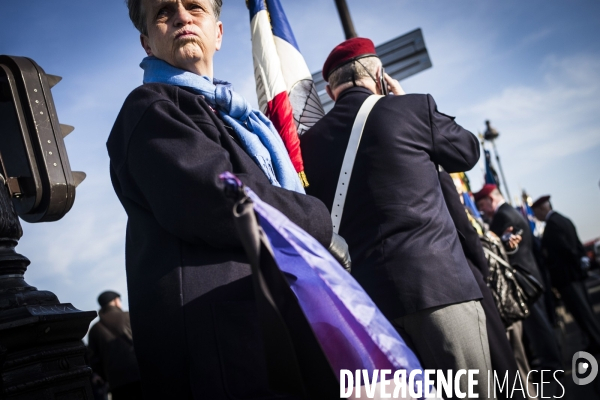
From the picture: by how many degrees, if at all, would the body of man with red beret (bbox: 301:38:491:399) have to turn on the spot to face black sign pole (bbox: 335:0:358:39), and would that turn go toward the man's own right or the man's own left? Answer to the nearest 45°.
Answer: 0° — they already face it

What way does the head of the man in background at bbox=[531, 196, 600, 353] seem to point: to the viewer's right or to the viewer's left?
to the viewer's left

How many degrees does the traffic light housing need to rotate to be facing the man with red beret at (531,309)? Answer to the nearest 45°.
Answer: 0° — it already faces them

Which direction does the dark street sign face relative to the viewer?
away from the camera

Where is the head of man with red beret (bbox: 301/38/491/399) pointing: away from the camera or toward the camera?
away from the camera

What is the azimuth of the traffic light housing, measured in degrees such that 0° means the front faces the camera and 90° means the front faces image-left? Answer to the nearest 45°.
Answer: approximately 225°

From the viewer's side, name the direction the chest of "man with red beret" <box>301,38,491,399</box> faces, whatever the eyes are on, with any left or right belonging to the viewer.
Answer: facing away from the viewer
